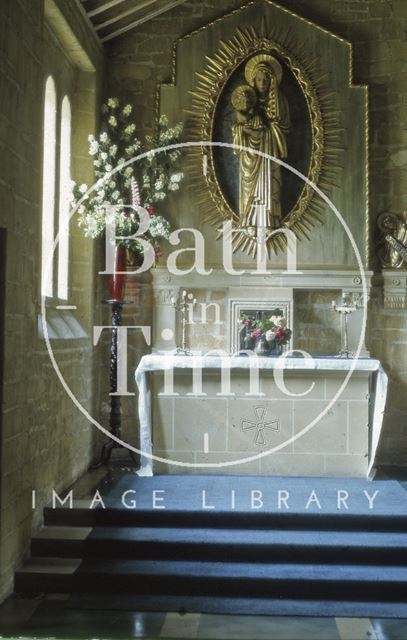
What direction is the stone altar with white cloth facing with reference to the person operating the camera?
facing the viewer

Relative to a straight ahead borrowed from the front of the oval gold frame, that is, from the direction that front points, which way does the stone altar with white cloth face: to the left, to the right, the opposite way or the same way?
the same way

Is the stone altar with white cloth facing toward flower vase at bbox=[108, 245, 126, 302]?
no

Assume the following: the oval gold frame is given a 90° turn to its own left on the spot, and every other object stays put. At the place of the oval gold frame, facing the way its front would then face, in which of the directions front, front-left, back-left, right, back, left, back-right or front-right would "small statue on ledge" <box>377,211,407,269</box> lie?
front

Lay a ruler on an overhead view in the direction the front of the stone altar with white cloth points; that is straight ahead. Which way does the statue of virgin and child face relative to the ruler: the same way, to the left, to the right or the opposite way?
the same way

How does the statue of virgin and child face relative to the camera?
toward the camera

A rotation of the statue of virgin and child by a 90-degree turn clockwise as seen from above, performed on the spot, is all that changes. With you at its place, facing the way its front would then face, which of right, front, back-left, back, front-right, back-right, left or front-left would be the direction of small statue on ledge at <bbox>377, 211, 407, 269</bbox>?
back

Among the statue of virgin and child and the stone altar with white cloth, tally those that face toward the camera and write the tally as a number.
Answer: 2

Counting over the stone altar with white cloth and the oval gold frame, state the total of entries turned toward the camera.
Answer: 2
